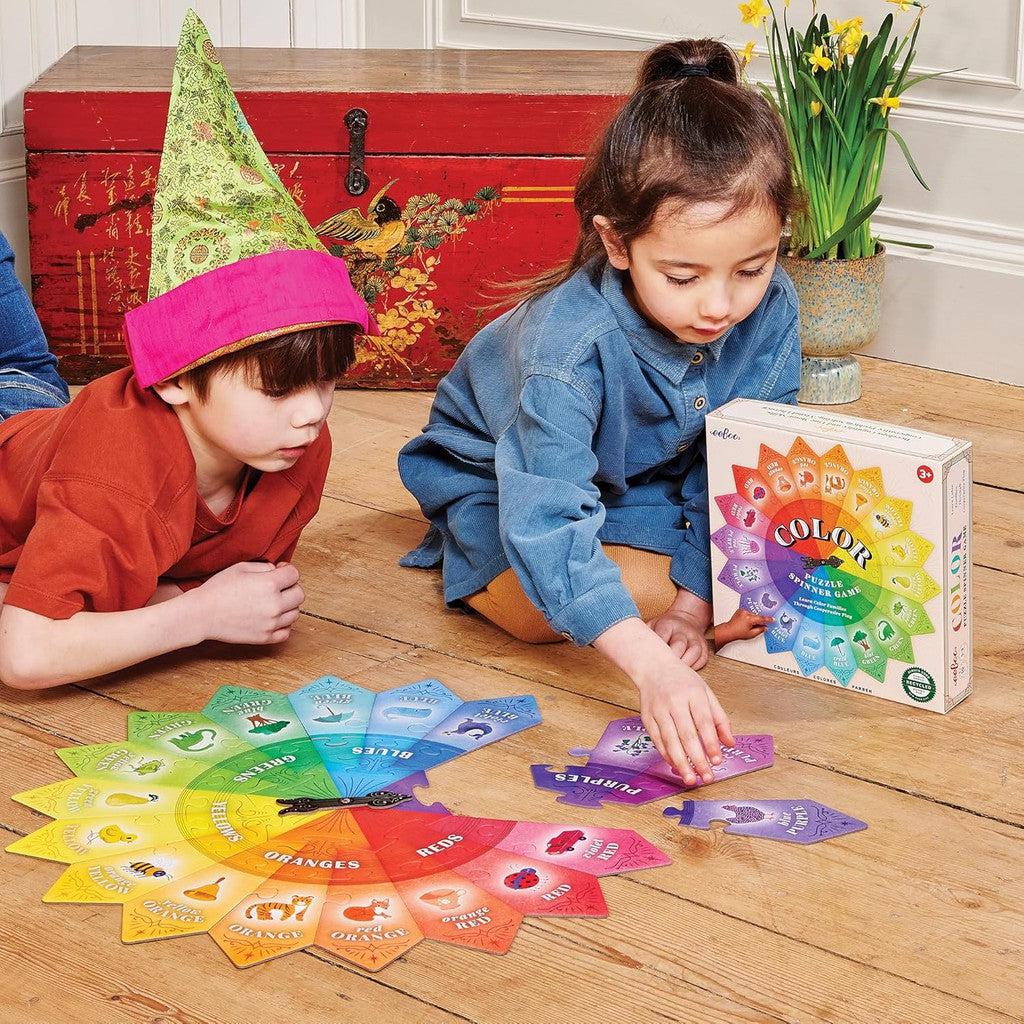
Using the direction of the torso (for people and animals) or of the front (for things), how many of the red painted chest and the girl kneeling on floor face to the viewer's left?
0

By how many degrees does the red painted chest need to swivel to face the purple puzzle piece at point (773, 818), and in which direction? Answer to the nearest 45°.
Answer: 0° — it already faces it

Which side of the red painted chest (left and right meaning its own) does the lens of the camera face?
front

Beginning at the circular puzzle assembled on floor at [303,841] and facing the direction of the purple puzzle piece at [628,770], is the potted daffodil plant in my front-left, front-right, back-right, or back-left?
front-left

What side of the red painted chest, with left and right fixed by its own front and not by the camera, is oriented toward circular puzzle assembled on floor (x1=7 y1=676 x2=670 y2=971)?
front

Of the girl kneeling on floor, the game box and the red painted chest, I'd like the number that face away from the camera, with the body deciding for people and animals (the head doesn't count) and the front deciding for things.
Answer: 0

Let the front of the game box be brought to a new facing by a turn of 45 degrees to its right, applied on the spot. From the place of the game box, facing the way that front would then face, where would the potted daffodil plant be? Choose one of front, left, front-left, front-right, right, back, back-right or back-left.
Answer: right

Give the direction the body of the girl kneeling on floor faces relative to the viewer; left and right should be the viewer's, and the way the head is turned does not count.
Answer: facing the viewer and to the right of the viewer

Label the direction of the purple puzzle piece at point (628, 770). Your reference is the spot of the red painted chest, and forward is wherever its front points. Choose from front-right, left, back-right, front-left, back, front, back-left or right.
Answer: front

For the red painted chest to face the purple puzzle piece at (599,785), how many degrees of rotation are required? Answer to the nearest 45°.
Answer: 0° — it already faces it
